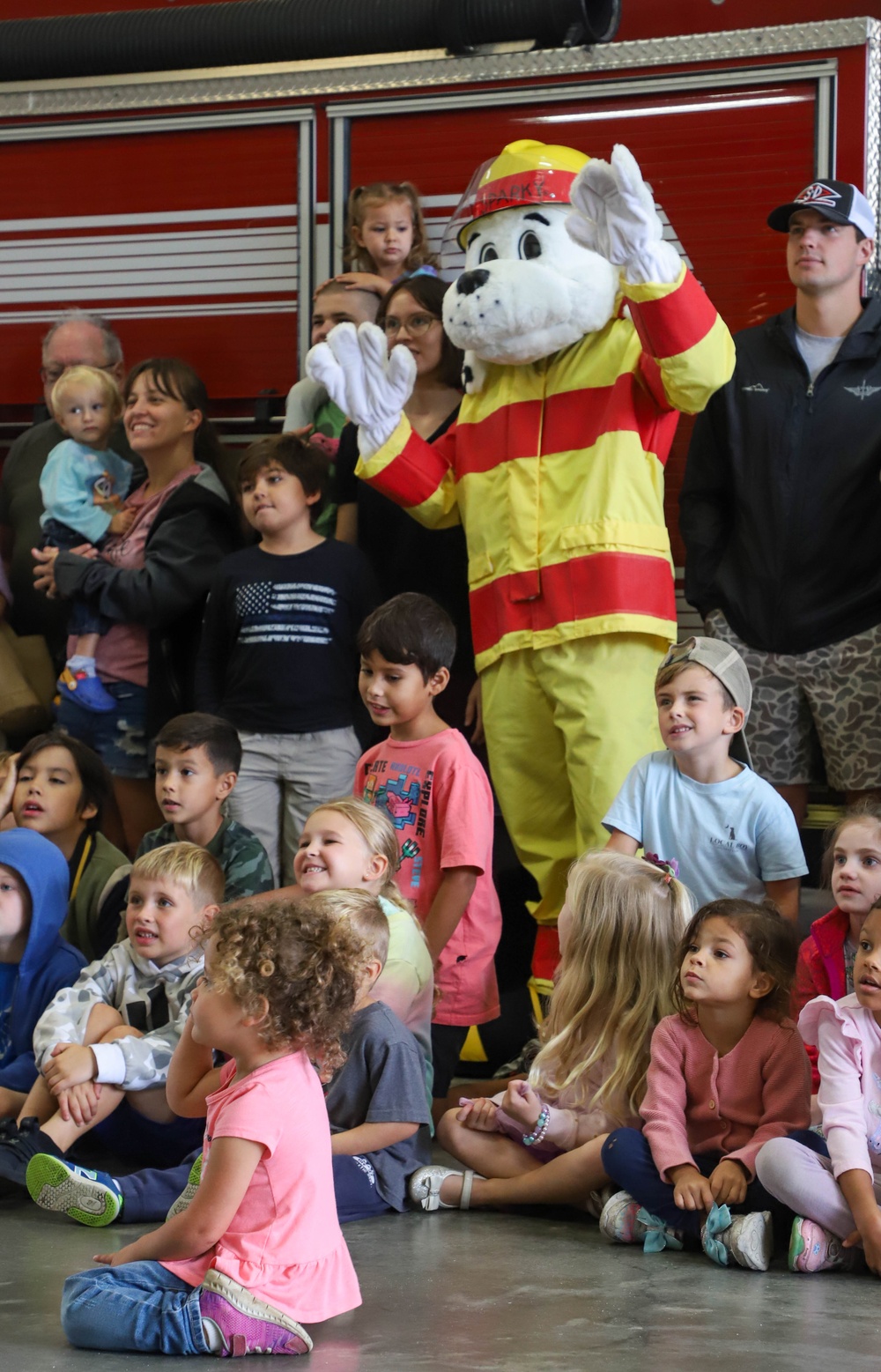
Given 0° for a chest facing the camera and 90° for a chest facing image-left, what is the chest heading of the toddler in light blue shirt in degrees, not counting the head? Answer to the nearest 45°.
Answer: approximately 315°

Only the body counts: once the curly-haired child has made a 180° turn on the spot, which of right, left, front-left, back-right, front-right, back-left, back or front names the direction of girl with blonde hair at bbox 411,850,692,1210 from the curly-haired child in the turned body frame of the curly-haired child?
front-left

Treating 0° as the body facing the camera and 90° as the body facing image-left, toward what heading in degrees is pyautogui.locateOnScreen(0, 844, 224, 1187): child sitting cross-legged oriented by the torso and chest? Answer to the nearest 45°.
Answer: approximately 45°

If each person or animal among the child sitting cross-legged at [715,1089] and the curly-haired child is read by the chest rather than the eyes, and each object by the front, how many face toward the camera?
1

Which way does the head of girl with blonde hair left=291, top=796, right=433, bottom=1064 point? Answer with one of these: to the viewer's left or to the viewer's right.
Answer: to the viewer's left

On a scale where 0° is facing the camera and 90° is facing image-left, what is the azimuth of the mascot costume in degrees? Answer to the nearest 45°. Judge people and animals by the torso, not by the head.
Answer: approximately 45°
